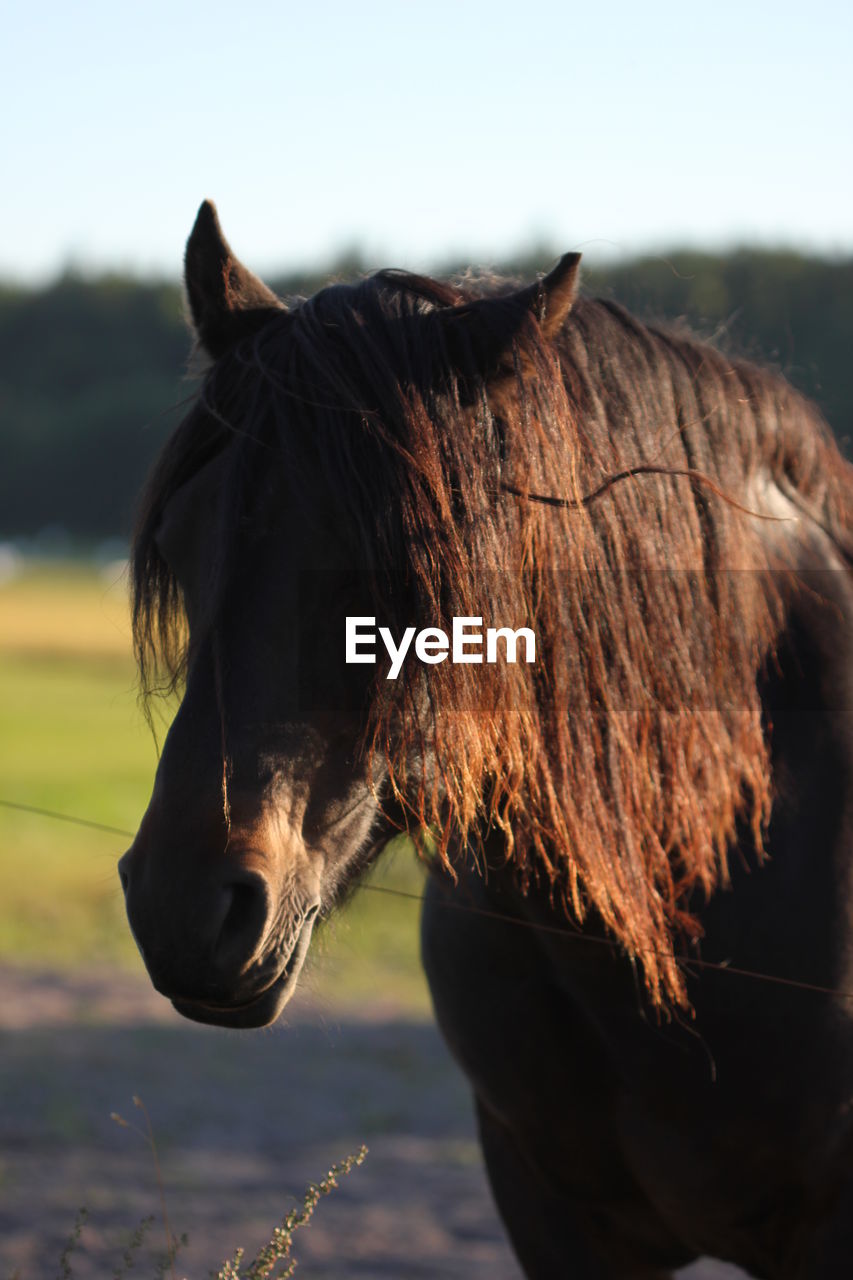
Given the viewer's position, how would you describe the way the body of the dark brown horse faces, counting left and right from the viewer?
facing the viewer and to the left of the viewer
